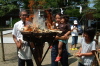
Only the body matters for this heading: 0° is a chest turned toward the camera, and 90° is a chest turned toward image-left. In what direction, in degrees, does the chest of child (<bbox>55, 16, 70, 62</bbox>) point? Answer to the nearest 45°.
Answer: approximately 45°

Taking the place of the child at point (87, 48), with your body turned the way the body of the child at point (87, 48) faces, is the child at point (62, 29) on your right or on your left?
on your right

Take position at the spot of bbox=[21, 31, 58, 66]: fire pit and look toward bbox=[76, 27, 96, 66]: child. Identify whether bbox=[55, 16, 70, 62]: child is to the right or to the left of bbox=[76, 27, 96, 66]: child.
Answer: left

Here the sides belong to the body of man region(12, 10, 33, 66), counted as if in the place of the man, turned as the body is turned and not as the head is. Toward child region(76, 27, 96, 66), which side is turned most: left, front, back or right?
front

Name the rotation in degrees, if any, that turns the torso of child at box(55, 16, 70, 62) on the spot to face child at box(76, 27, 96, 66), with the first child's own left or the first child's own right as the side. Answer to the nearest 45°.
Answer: approximately 90° to the first child's own left

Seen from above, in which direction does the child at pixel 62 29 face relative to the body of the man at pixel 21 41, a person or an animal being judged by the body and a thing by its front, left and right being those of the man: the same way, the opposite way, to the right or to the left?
to the right

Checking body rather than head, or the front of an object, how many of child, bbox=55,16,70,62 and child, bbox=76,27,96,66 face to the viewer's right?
0

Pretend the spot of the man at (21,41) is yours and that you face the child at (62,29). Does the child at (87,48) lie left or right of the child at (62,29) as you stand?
right

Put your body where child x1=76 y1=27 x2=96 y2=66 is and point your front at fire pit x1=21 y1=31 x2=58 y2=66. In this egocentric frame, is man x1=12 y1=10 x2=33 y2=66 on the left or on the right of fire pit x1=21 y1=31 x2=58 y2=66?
right

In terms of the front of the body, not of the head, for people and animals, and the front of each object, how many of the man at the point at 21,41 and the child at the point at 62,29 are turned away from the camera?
0

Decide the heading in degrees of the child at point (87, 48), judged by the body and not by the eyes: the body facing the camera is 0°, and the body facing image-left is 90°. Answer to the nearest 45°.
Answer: approximately 45°
